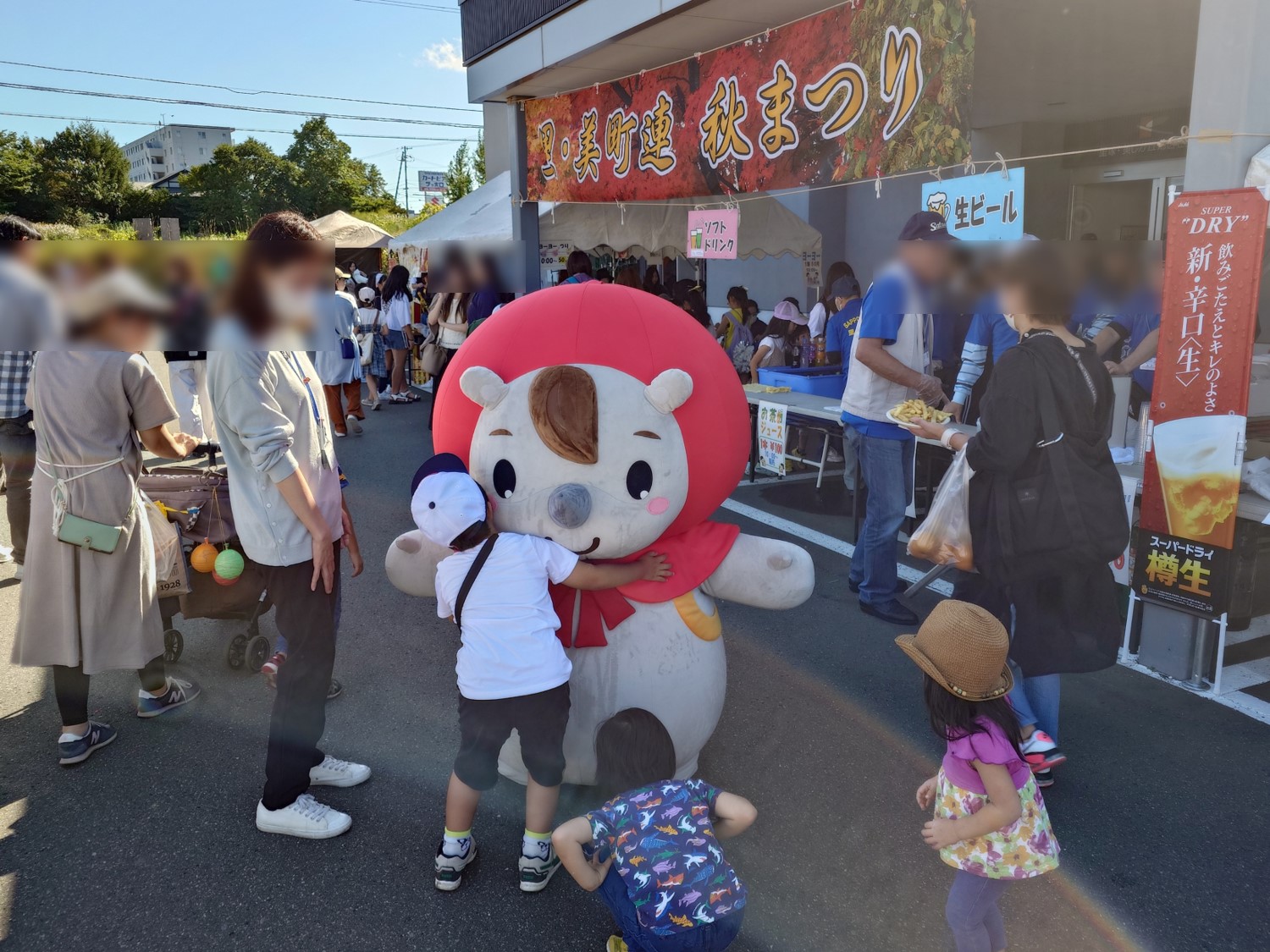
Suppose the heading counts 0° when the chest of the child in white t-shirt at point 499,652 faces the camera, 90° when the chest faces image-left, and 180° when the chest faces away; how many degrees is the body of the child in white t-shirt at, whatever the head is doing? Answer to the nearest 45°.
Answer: approximately 180°

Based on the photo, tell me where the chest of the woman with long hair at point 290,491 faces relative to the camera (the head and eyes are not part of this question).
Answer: to the viewer's right

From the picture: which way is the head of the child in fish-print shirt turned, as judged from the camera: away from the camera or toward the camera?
away from the camera

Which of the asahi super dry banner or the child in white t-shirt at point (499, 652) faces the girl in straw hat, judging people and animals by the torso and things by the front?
the asahi super dry banner

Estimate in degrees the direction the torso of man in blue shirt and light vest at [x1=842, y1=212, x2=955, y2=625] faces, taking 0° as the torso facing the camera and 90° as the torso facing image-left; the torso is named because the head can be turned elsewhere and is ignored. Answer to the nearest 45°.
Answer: approximately 270°

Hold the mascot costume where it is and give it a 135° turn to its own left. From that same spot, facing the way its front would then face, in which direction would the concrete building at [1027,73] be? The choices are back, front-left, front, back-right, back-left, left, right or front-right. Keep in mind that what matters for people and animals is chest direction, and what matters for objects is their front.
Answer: front

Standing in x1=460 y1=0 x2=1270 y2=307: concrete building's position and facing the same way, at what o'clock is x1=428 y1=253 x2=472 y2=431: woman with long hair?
The woman with long hair is roughly at 1 o'clock from the concrete building.

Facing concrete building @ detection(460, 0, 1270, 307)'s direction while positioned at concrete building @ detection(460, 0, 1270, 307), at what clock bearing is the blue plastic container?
The blue plastic container is roughly at 12 o'clock from the concrete building.

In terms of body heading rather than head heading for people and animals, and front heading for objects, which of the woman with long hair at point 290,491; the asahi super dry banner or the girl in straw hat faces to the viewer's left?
the girl in straw hat

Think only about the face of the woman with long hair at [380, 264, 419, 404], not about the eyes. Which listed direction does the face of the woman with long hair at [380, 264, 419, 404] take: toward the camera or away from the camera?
away from the camera

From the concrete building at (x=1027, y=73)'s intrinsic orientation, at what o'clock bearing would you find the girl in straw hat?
The girl in straw hat is roughly at 11 o'clock from the concrete building.

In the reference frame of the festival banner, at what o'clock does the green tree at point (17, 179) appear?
The green tree is roughly at 3 o'clock from the festival banner.

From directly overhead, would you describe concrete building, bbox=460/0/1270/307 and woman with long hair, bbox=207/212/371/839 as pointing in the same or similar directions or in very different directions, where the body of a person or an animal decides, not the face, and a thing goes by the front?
very different directions
